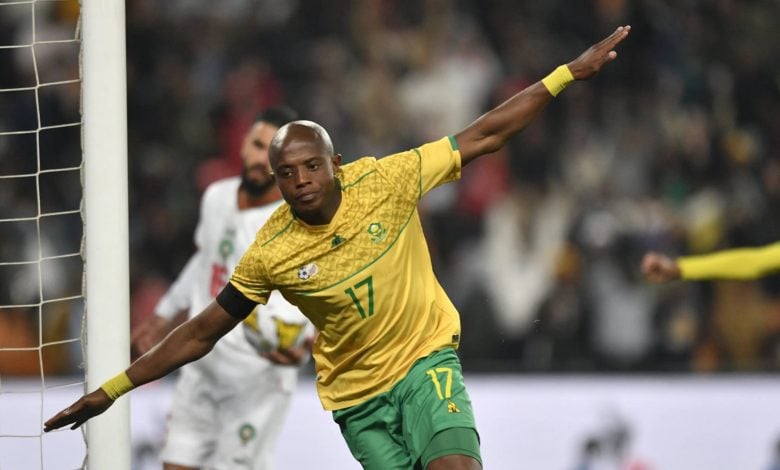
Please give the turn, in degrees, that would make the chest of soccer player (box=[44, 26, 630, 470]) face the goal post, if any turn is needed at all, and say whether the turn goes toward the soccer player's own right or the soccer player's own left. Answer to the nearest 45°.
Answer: approximately 135° to the soccer player's own right

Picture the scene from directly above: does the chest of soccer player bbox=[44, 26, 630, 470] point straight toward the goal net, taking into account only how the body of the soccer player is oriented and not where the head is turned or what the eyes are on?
no

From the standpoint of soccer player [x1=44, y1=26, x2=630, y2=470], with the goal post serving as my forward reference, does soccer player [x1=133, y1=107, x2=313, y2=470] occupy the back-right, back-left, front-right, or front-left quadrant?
front-right

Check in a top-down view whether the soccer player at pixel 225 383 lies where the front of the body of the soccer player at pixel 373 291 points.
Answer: no

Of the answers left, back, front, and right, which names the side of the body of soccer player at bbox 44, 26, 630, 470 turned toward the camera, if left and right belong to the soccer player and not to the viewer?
front
